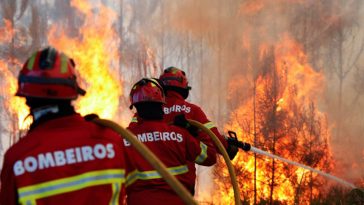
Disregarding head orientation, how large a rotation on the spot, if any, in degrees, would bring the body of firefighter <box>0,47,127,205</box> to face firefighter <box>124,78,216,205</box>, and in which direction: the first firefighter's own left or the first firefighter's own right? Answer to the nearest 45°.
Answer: approximately 45° to the first firefighter's own right

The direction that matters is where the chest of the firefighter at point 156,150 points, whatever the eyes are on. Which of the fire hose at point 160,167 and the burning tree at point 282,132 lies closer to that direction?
the burning tree

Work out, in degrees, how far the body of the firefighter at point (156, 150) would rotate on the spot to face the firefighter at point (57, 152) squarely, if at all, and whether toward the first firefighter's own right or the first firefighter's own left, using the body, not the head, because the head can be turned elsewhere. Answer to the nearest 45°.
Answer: approximately 180°

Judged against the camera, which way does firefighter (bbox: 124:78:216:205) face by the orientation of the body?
away from the camera

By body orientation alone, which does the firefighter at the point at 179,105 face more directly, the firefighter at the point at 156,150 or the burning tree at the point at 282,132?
the burning tree

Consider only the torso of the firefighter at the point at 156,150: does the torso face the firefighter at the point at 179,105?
yes

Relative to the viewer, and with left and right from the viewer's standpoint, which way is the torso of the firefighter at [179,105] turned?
facing away from the viewer and to the right of the viewer

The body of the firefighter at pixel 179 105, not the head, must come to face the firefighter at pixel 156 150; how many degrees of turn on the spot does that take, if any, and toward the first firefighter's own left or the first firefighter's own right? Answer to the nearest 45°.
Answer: approximately 135° to the first firefighter's own right

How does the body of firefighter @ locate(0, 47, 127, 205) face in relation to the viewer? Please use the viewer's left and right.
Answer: facing away from the viewer

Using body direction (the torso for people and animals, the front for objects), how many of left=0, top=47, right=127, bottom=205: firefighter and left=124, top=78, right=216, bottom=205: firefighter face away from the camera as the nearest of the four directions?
2
